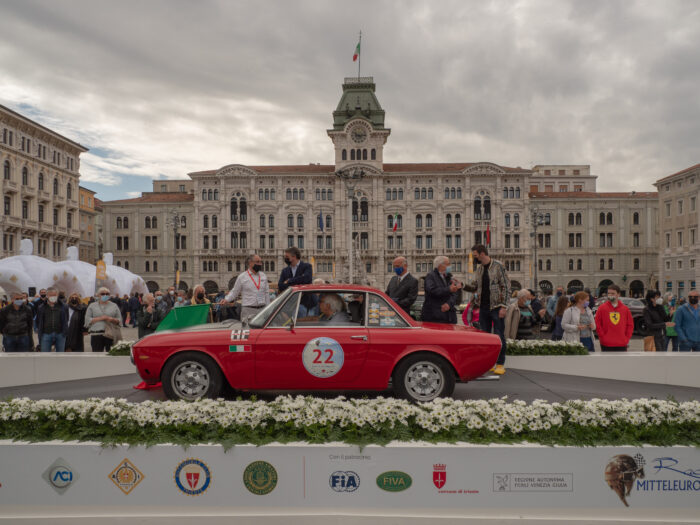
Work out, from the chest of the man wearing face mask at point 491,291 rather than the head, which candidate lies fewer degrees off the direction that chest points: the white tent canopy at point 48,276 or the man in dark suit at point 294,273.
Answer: the man in dark suit

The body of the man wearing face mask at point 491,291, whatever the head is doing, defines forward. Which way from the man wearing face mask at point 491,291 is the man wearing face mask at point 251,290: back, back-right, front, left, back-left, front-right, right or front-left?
front-right

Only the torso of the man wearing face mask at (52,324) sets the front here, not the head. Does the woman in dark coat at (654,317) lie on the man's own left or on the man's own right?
on the man's own left

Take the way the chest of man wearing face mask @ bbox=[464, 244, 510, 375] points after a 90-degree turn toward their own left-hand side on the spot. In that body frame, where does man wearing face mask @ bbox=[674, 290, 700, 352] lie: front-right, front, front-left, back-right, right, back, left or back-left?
left

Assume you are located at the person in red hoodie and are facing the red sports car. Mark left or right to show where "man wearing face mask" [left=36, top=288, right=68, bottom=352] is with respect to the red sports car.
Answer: right

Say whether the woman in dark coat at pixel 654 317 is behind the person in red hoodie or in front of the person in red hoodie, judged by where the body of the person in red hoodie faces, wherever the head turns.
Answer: behind

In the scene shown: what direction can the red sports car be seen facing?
to the viewer's left

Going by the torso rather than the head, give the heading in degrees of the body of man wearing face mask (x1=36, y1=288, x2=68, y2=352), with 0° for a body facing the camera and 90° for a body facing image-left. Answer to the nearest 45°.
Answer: approximately 0°

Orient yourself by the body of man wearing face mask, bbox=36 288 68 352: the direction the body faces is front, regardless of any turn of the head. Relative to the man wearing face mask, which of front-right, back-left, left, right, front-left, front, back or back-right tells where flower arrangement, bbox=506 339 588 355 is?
front-left

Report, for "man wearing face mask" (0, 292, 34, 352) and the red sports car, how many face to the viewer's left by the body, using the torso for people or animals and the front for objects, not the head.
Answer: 1

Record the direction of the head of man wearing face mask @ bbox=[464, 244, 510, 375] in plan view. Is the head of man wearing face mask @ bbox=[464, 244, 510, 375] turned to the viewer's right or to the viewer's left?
to the viewer's left

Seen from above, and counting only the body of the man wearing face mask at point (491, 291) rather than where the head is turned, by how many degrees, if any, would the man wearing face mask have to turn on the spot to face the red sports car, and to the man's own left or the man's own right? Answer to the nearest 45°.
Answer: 0° — they already face it

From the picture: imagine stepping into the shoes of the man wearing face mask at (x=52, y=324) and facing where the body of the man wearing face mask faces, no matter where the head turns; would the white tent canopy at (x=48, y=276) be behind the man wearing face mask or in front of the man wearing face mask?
behind

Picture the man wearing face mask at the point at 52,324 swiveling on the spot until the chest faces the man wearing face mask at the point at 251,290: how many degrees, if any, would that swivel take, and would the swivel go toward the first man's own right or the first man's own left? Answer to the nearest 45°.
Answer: approximately 45° to the first man's own left

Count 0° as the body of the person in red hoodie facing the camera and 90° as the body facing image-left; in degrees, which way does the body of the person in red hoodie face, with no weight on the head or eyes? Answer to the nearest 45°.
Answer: approximately 0°
